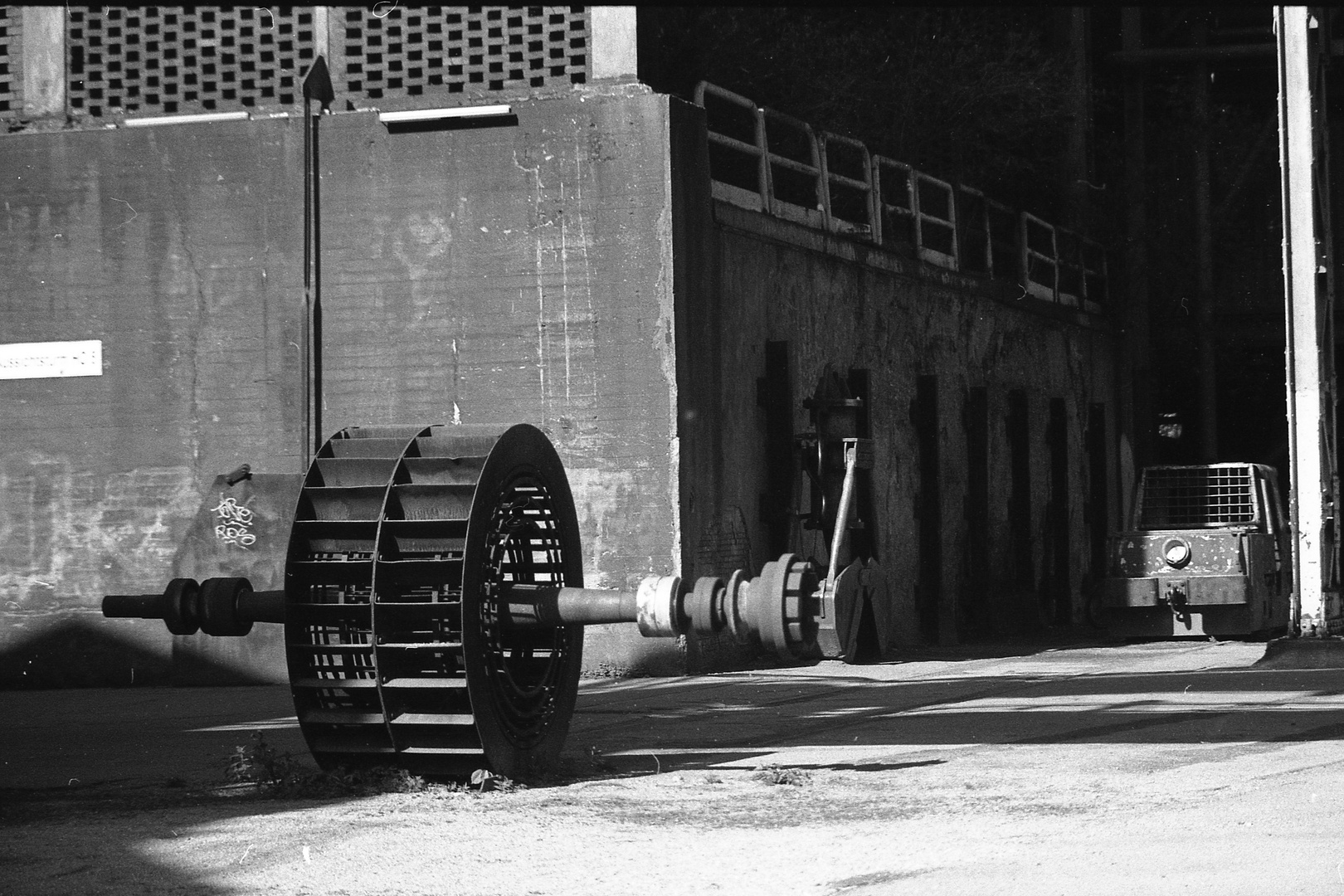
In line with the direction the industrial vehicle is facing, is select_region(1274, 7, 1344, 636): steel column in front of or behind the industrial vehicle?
in front

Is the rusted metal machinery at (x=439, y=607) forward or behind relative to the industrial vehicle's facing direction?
forward

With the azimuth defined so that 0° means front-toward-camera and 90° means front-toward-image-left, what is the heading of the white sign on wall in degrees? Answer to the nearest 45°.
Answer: approximately 0°

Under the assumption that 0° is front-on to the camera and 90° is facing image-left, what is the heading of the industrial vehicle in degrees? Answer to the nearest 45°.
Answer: approximately 0°

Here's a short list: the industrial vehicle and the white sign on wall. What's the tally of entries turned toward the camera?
2

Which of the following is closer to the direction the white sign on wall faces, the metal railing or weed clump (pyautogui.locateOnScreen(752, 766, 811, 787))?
the weed clump

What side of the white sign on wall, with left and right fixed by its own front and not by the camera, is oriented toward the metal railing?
left

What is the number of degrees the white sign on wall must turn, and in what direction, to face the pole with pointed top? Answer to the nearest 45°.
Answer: approximately 45° to its left

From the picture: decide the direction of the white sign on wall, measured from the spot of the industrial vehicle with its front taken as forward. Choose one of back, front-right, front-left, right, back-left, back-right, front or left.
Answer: front-right
